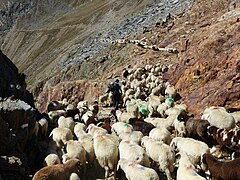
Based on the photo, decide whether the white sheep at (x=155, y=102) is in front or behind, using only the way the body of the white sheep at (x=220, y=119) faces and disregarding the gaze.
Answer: in front

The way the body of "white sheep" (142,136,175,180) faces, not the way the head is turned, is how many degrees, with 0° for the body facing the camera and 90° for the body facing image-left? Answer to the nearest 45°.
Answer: approximately 135°

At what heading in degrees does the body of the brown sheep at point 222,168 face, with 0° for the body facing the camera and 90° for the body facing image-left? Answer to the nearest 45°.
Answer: approximately 90°
